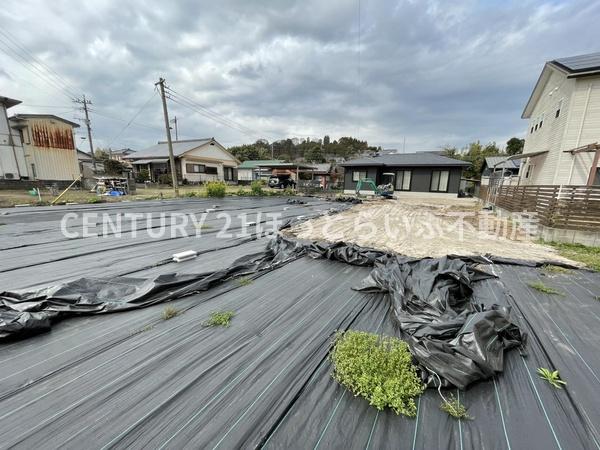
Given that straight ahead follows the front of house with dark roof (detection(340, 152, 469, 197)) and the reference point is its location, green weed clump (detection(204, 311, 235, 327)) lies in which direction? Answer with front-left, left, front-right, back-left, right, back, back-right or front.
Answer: front

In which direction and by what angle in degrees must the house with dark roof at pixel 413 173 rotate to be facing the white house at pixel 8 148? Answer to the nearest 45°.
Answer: approximately 45° to its right

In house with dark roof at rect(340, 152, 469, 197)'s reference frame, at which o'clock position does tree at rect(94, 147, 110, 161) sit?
The tree is roughly at 3 o'clock from the house with dark roof.

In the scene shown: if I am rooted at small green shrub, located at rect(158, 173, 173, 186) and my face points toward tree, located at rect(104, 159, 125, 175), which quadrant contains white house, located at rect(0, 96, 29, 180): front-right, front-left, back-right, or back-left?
front-left

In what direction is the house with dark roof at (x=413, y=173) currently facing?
toward the camera

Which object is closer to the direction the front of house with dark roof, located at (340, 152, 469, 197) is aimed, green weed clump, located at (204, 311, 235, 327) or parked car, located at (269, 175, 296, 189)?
the green weed clump

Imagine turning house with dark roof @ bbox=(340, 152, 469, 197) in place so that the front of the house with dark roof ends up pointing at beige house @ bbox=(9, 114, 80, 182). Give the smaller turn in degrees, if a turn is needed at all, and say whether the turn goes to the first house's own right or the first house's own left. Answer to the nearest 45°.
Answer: approximately 45° to the first house's own right

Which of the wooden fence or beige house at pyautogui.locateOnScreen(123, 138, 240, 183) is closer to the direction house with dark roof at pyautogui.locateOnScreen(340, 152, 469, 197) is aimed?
the wooden fence

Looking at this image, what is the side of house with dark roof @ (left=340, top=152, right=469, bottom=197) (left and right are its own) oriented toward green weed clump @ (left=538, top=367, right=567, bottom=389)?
front

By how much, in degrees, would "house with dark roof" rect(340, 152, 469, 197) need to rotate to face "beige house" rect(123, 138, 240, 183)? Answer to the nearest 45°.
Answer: approximately 90° to its right

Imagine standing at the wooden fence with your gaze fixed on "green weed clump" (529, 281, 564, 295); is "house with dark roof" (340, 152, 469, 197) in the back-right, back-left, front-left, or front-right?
back-right

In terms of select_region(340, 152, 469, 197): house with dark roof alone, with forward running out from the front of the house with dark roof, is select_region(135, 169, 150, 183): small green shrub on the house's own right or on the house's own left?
on the house's own right

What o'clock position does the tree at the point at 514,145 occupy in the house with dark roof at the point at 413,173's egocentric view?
The tree is roughly at 7 o'clock from the house with dark roof.

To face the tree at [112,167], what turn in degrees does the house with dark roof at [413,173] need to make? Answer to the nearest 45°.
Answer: approximately 90° to its right

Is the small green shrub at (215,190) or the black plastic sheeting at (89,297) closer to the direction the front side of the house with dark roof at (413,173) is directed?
the black plastic sheeting

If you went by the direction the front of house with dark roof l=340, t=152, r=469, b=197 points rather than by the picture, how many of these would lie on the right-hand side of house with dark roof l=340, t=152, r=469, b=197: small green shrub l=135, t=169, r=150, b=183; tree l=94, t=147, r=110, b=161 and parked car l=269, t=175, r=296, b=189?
3

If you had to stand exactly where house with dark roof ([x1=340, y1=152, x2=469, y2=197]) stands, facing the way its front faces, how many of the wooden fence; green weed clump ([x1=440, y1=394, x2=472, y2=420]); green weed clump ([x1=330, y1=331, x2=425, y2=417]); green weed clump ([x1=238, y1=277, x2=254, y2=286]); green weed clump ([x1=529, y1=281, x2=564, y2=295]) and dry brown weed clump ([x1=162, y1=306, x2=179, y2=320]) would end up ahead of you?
6

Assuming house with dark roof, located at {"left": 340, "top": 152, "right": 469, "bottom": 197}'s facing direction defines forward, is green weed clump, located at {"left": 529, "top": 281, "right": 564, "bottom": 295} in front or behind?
in front

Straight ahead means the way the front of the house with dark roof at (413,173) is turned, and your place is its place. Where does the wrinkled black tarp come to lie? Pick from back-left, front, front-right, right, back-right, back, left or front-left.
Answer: front
